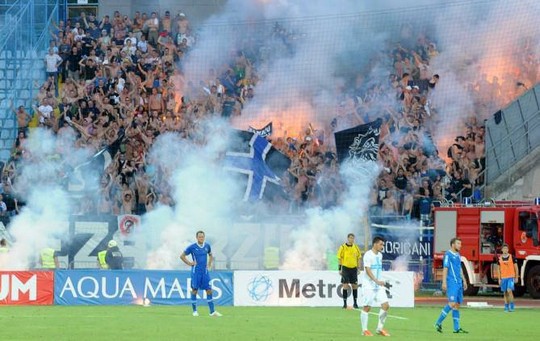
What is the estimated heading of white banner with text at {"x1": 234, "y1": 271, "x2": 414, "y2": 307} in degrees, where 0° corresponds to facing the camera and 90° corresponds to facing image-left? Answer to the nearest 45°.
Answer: approximately 0°

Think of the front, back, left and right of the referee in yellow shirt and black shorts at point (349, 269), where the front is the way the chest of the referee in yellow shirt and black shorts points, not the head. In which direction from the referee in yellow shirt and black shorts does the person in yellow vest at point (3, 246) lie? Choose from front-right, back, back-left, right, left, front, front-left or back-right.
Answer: right

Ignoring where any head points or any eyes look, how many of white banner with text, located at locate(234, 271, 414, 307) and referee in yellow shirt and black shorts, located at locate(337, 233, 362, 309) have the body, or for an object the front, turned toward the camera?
2

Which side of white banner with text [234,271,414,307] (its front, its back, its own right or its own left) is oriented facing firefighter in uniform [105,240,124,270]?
right

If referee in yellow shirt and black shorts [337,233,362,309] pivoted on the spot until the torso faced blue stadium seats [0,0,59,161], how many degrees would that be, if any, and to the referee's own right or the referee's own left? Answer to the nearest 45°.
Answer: approximately 135° to the referee's own right

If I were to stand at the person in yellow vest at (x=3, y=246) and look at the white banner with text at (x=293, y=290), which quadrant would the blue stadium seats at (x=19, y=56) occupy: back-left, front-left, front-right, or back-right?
back-left

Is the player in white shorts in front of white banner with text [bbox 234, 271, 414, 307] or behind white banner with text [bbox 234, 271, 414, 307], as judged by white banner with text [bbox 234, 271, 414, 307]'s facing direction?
in front

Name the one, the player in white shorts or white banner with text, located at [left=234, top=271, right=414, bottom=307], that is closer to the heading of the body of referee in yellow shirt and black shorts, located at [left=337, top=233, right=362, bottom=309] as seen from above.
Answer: the player in white shorts

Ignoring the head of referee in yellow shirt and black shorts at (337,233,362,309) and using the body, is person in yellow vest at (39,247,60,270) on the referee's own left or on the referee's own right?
on the referee's own right

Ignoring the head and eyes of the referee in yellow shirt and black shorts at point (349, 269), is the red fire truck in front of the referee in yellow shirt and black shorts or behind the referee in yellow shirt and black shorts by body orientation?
behind
